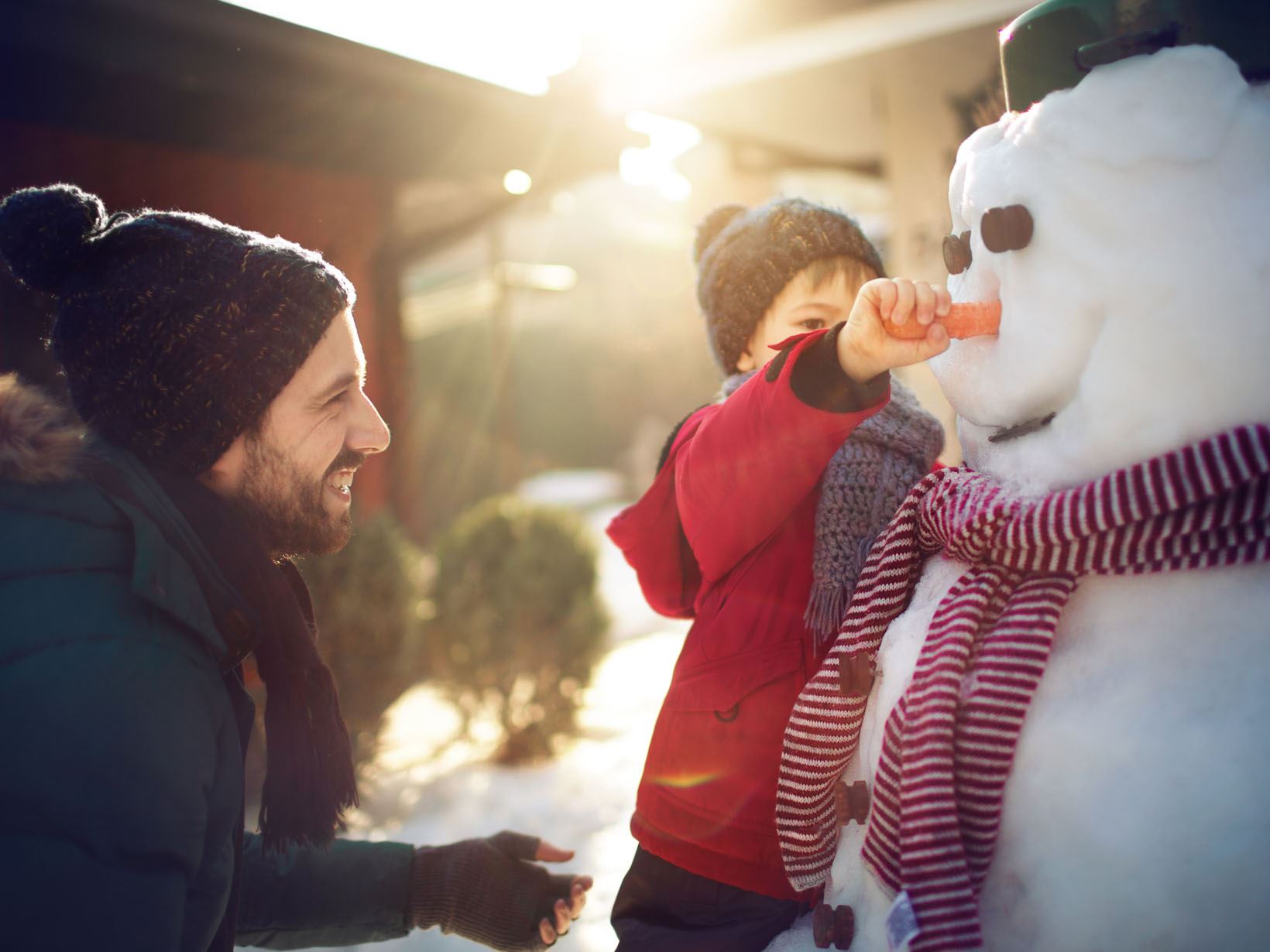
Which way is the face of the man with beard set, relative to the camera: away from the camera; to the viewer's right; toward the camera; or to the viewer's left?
to the viewer's right

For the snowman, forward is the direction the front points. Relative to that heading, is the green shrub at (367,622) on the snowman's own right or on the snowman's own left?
on the snowman's own right

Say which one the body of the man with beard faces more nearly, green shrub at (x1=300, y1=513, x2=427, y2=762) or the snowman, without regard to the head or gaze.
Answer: the snowman

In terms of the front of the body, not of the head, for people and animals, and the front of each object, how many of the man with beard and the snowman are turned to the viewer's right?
1

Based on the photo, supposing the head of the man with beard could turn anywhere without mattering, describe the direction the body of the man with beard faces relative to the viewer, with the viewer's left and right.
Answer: facing to the right of the viewer

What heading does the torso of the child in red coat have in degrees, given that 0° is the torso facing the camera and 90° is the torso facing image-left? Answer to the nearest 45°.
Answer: approximately 315°

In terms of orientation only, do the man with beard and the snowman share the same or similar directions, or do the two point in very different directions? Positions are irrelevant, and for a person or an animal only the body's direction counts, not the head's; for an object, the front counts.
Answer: very different directions

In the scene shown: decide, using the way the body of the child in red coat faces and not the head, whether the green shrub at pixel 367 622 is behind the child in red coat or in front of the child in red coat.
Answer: behind
